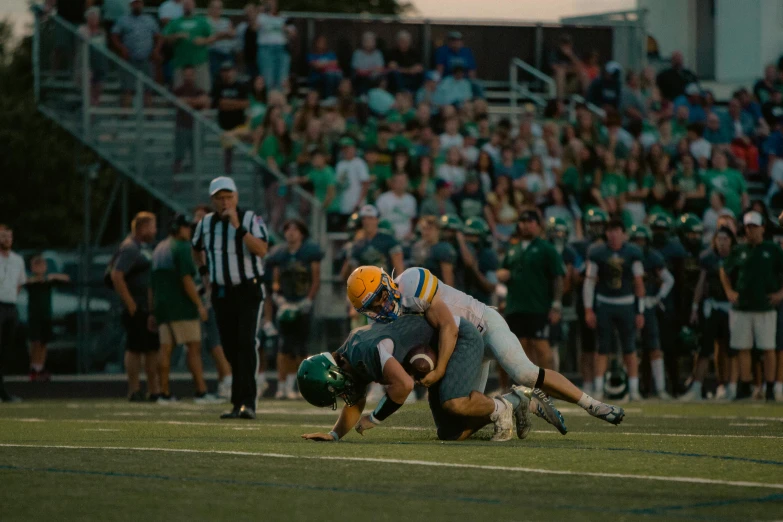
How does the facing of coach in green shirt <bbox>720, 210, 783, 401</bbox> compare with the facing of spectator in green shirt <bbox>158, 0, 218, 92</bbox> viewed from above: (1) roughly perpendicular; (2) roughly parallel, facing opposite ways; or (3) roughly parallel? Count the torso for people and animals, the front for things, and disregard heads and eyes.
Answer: roughly parallel

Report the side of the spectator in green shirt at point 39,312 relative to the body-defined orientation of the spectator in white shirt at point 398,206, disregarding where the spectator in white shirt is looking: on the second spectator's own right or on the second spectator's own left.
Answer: on the second spectator's own right

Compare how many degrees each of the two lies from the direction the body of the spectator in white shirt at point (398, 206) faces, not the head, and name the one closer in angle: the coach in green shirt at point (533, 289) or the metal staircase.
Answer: the coach in green shirt

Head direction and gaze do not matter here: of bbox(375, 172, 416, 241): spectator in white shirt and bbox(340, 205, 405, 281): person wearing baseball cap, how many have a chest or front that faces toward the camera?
2

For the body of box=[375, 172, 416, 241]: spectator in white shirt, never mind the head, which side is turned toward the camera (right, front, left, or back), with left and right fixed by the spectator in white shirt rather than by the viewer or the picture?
front

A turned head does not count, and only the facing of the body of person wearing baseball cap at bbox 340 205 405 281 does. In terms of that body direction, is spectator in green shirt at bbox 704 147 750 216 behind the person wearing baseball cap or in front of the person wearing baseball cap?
behind

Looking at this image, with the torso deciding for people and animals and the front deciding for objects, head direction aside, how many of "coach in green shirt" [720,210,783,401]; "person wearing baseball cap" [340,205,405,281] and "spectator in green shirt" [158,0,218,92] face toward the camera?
3

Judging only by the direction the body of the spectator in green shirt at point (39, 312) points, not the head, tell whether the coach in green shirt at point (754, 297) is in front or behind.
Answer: in front

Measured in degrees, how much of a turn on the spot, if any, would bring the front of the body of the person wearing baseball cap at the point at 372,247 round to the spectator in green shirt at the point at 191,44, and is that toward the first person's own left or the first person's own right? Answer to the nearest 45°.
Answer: approximately 135° to the first person's own right

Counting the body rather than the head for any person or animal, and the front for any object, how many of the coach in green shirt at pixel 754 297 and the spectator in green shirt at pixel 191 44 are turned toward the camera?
2

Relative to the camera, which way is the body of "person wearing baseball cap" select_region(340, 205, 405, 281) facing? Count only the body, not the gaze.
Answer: toward the camera

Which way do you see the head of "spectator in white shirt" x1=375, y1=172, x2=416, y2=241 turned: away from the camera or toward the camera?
toward the camera

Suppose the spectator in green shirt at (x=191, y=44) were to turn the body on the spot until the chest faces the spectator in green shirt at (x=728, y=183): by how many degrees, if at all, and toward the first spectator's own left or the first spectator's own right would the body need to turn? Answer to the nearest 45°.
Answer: approximately 90° to the first spectator's own left
